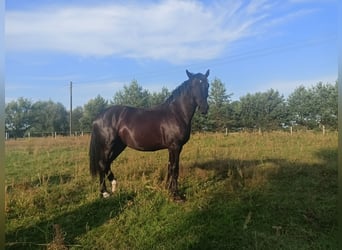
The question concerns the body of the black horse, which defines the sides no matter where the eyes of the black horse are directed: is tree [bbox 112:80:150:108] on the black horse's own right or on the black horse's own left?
on the black horse's own left

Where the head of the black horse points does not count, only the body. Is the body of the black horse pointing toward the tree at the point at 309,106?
no

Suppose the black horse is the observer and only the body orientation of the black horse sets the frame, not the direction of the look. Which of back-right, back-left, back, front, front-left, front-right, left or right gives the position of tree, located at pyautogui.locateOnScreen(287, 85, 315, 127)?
front-left

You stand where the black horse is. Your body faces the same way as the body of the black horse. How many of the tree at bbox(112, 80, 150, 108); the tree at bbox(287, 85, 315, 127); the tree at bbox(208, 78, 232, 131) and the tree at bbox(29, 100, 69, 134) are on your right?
0

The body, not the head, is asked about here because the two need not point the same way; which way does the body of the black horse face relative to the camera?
to the viewer's right

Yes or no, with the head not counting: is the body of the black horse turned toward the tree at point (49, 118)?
no

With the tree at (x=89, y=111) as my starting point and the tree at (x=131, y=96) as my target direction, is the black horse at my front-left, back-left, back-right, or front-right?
front-right

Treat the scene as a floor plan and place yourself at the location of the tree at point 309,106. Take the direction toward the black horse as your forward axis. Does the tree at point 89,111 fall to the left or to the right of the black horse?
right

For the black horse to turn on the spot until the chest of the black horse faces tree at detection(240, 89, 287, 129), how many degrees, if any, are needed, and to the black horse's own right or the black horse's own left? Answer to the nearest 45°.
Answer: approximately 45° to the black horse's own left

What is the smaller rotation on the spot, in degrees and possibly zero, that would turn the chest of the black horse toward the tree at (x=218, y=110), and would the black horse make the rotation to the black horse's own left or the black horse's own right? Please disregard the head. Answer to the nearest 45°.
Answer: approximately 90° to the black horse's own left
